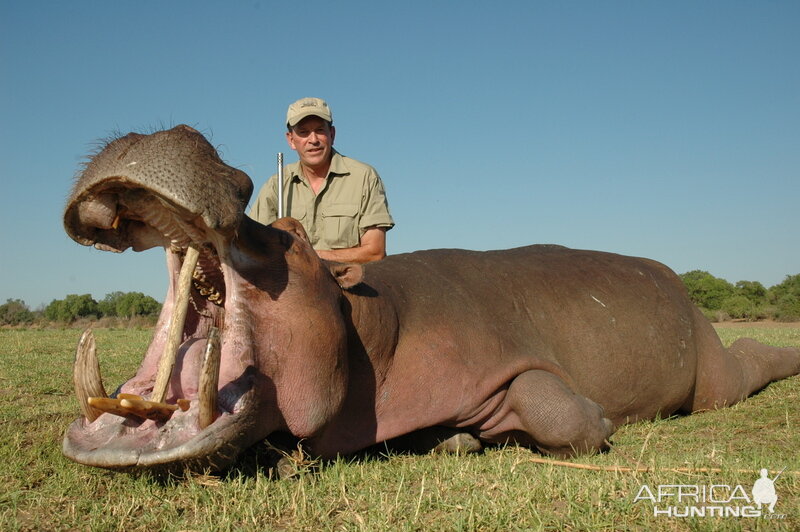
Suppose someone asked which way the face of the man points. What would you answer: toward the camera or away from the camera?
toward the camera

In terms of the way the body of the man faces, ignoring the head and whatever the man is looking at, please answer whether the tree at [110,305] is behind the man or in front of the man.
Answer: behind

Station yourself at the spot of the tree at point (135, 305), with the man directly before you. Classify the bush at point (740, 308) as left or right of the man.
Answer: left

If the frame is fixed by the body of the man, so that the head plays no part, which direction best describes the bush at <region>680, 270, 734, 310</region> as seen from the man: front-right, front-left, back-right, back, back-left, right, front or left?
back-left

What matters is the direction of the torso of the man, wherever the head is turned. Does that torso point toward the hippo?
yes

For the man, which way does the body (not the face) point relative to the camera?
toward the camera

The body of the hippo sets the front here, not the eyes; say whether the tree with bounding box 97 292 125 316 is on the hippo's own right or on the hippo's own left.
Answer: on the hippo's own right

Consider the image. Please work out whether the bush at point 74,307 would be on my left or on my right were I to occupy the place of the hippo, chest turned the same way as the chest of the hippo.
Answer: on my right

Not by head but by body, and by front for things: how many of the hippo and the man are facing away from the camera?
0

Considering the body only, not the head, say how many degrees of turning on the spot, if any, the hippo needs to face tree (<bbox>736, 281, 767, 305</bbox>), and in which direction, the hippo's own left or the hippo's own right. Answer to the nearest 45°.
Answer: approximately 180°

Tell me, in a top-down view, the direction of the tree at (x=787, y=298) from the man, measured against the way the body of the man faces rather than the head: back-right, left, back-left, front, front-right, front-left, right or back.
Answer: back-left

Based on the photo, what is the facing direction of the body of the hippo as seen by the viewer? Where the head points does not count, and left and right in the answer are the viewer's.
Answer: facing the viewer and to the left of the viewer
